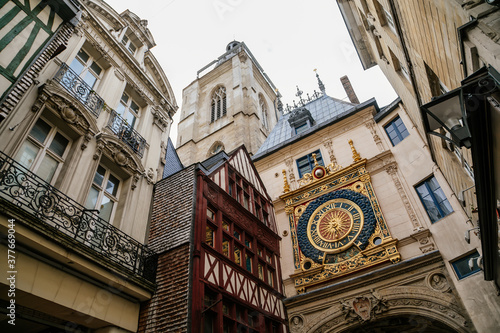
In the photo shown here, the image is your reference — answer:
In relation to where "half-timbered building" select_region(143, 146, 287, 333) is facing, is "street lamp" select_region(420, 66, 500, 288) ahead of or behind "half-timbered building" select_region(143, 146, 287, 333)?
ahead

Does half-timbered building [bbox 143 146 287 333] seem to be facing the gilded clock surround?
no

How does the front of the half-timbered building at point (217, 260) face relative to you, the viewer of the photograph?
facing the viewer and to the right of the viewer

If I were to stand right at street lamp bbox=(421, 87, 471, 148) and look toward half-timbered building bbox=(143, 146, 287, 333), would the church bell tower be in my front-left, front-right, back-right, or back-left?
front-right

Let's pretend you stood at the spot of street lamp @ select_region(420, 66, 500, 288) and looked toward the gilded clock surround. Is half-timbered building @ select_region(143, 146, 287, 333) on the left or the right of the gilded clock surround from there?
left

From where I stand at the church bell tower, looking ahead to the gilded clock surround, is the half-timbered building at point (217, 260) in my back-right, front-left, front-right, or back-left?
front-right

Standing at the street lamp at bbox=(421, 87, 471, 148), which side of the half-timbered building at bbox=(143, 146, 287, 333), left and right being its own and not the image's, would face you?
front

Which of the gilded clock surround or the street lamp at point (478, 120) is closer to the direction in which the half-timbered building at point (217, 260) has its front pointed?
the street lamp
